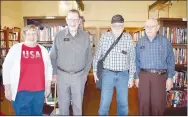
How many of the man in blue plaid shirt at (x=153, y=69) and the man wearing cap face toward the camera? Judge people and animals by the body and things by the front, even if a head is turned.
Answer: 2

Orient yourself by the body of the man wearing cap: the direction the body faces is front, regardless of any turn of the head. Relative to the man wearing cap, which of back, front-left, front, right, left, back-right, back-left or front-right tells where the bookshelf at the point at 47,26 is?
back-right

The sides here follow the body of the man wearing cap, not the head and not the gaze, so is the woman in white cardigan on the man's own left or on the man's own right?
on the man's own right

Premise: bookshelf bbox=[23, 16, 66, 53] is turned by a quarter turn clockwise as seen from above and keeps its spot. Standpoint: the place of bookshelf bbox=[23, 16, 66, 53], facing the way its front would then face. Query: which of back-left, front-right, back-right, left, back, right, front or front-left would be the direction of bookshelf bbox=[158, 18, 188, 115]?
back

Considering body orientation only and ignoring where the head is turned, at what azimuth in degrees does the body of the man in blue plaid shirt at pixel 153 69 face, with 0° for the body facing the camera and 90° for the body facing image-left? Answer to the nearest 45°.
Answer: approximately 0°

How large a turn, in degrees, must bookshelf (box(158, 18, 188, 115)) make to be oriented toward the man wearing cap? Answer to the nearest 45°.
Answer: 0° — it already faces them

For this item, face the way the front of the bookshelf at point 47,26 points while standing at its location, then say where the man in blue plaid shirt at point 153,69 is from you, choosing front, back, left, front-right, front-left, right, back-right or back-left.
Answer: front-left

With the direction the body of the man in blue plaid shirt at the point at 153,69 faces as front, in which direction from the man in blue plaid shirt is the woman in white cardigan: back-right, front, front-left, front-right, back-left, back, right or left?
front-right

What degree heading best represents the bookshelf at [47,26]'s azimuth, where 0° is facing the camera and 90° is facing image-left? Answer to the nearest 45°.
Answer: approximately 0°
